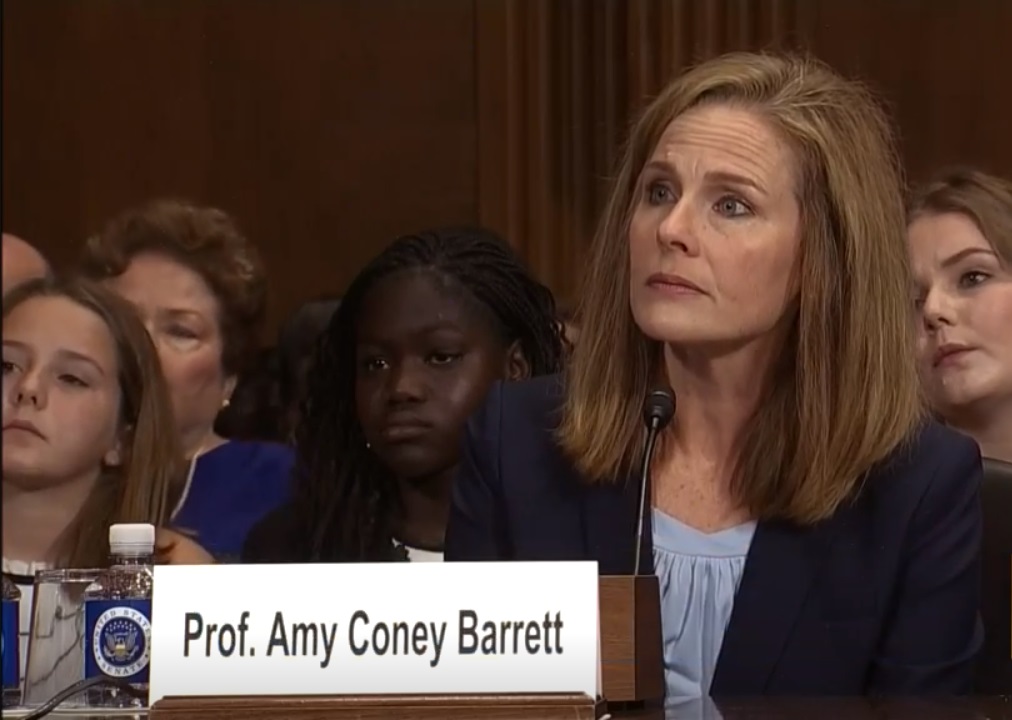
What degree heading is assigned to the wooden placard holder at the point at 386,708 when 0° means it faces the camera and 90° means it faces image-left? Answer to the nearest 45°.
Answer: approximately 0°

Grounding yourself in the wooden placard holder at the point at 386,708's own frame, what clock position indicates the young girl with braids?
The young girl with braids is roughly at 6 o'clock from the wooden placard holder.

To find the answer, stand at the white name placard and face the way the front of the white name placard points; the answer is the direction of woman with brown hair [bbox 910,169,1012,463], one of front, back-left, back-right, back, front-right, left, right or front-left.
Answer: back-left

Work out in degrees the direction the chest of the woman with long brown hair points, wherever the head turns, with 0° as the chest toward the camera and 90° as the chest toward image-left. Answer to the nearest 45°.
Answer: approximately 45°

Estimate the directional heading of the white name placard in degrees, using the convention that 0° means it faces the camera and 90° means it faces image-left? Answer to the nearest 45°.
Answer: approximately 0°

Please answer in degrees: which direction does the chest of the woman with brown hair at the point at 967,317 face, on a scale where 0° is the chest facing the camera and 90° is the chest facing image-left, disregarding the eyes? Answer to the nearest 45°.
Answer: approximately 45°
